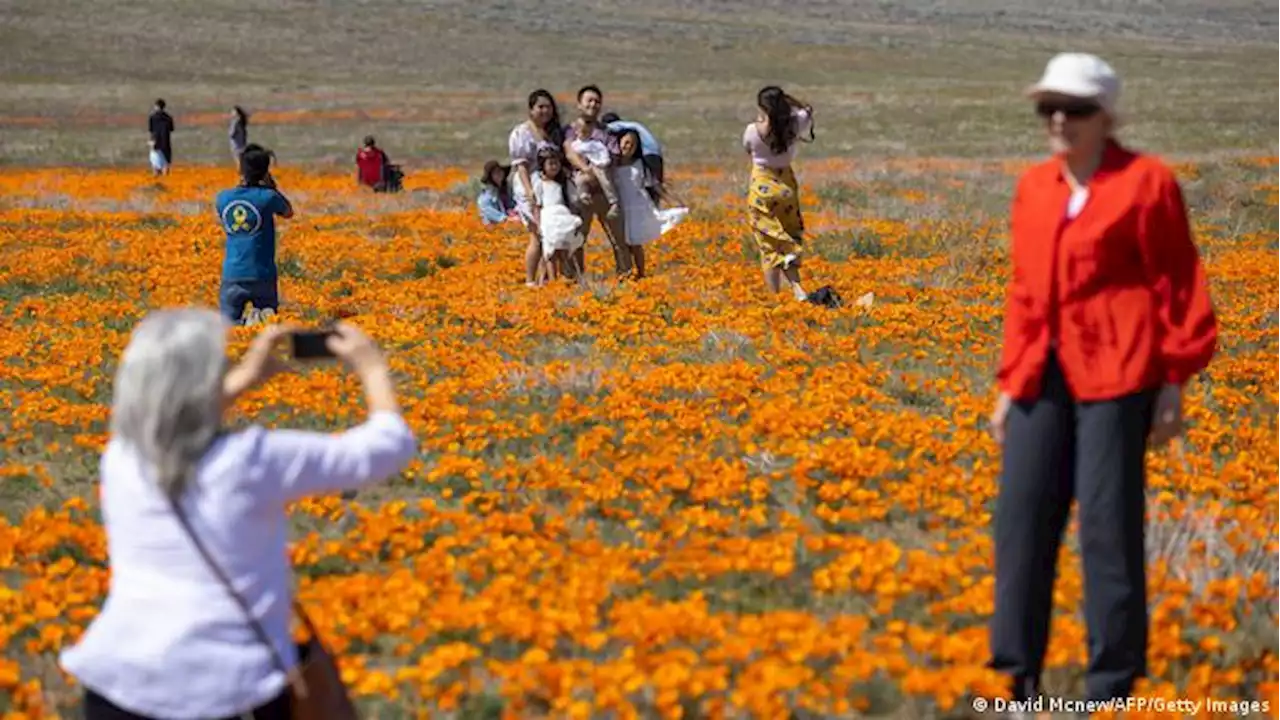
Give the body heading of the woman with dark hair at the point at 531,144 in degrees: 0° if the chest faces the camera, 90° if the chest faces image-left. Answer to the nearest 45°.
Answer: approximately 315°

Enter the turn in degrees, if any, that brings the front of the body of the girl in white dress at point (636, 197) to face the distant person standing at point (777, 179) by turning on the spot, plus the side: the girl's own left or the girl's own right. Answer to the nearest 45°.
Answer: approximately 90° to the girl's own left

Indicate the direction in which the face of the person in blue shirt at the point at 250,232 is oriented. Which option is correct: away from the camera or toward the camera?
away from the camera

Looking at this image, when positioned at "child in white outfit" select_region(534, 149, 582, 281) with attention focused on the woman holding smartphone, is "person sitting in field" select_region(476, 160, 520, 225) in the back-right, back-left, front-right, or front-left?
back-right

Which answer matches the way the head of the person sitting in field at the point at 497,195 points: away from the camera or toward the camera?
toward the camera

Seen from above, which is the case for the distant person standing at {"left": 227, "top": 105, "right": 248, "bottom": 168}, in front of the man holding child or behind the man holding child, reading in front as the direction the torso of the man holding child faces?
behind

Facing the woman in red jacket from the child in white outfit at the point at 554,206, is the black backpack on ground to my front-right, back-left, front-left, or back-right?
front-left

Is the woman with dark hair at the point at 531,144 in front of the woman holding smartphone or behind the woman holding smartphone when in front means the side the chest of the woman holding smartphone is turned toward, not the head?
in front

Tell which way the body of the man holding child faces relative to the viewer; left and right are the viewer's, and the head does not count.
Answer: facing the viewer

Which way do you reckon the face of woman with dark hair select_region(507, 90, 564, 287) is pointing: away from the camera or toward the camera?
toward the camera

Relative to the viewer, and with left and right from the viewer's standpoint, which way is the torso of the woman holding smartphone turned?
facing away from the viewer and to the right of the viewer

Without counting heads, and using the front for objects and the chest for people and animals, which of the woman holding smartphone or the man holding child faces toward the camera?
the man holding child

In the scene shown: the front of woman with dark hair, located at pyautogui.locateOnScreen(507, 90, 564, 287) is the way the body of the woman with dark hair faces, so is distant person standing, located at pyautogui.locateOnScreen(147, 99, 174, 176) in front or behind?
behind

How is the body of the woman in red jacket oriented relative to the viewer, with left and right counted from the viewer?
facing the viewer and to the left of the viewer
